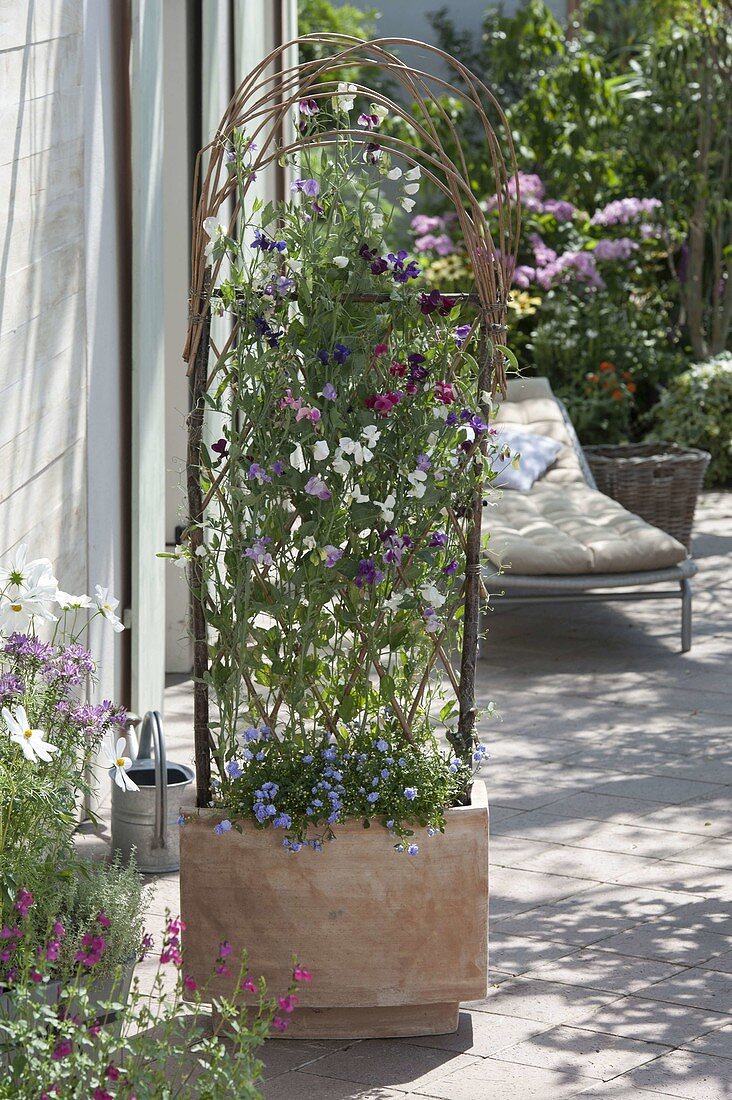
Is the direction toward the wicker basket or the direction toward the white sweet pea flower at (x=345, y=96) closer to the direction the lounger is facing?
the white sweet pea flower

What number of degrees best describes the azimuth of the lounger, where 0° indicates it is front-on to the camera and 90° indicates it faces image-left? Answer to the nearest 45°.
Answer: approximately 0°
